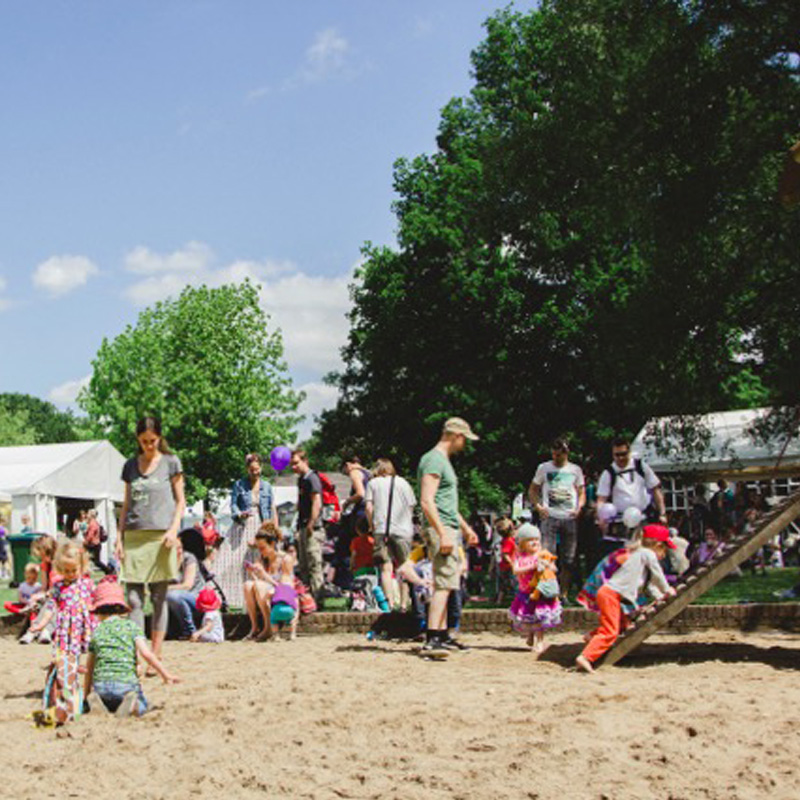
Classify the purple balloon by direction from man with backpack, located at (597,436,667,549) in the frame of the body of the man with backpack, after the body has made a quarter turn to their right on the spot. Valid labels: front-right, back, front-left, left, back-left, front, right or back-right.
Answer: front-right

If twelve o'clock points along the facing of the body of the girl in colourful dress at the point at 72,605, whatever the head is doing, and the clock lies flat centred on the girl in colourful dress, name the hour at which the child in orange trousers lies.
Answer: The child in orange trousers is roughly at 9 o'clock from the girl in colourful dress.

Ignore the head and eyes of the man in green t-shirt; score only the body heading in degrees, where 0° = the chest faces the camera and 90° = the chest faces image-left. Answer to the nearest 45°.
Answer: approximately 270°

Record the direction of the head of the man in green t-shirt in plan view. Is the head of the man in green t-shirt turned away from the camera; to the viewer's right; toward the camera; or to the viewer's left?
to the viewer's right

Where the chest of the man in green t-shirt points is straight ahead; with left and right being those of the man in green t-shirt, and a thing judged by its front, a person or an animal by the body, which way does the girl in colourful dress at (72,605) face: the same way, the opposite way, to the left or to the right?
to the right

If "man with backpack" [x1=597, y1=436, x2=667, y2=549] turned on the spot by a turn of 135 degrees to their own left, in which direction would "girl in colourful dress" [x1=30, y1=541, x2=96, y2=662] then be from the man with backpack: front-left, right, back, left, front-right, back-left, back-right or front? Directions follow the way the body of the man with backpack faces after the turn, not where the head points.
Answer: back

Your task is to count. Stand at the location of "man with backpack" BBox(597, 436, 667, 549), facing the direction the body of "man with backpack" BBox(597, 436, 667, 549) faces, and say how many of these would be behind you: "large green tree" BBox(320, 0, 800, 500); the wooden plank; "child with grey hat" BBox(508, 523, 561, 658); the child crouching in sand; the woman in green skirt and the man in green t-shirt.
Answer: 1

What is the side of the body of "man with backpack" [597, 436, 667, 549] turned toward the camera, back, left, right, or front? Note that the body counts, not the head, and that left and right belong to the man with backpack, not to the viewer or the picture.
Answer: front

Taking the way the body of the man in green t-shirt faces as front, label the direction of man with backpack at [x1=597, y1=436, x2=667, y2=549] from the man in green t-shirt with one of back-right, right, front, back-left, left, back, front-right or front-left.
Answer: front-left

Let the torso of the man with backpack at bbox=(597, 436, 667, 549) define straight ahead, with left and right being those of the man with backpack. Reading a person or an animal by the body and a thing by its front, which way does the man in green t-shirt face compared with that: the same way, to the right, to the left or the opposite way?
to the left

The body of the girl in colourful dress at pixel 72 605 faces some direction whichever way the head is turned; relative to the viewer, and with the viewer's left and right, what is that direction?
facing the viewer

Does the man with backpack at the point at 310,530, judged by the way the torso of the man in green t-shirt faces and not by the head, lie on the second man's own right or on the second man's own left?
on the second man's own left

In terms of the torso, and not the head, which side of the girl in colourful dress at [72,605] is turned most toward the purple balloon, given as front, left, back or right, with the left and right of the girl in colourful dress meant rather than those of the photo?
back

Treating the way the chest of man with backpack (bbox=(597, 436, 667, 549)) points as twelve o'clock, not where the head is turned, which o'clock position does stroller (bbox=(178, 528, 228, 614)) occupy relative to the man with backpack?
The stroller is roughly at 3 o'clock from the man with backpack.

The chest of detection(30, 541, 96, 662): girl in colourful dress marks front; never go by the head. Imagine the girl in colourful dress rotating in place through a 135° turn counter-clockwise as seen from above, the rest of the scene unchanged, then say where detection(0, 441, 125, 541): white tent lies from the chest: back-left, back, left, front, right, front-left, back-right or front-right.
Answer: front-left
